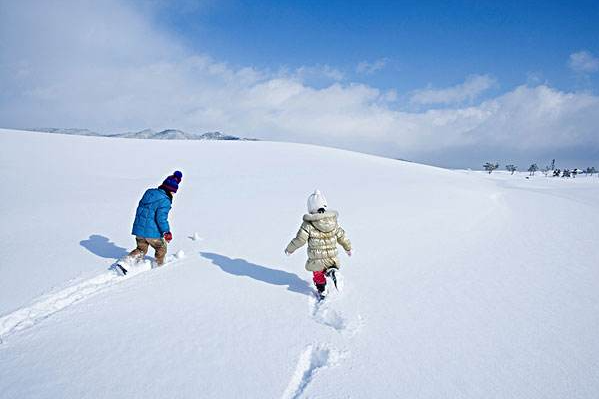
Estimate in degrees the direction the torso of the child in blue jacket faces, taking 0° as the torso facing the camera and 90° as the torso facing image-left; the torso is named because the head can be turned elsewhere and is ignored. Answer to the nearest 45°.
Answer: approximately 225°

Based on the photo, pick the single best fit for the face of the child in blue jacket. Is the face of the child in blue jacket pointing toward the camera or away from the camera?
away from the camera

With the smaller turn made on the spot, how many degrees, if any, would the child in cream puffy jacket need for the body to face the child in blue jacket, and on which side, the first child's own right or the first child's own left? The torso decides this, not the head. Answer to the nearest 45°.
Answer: approximately 90° to the first child's own left

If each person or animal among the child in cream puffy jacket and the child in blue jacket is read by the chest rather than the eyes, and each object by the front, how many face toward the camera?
0

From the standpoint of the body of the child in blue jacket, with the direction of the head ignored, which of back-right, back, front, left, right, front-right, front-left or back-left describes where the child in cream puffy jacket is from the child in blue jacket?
right

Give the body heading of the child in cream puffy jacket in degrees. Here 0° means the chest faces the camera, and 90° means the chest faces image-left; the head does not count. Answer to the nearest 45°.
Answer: approximately 180°
